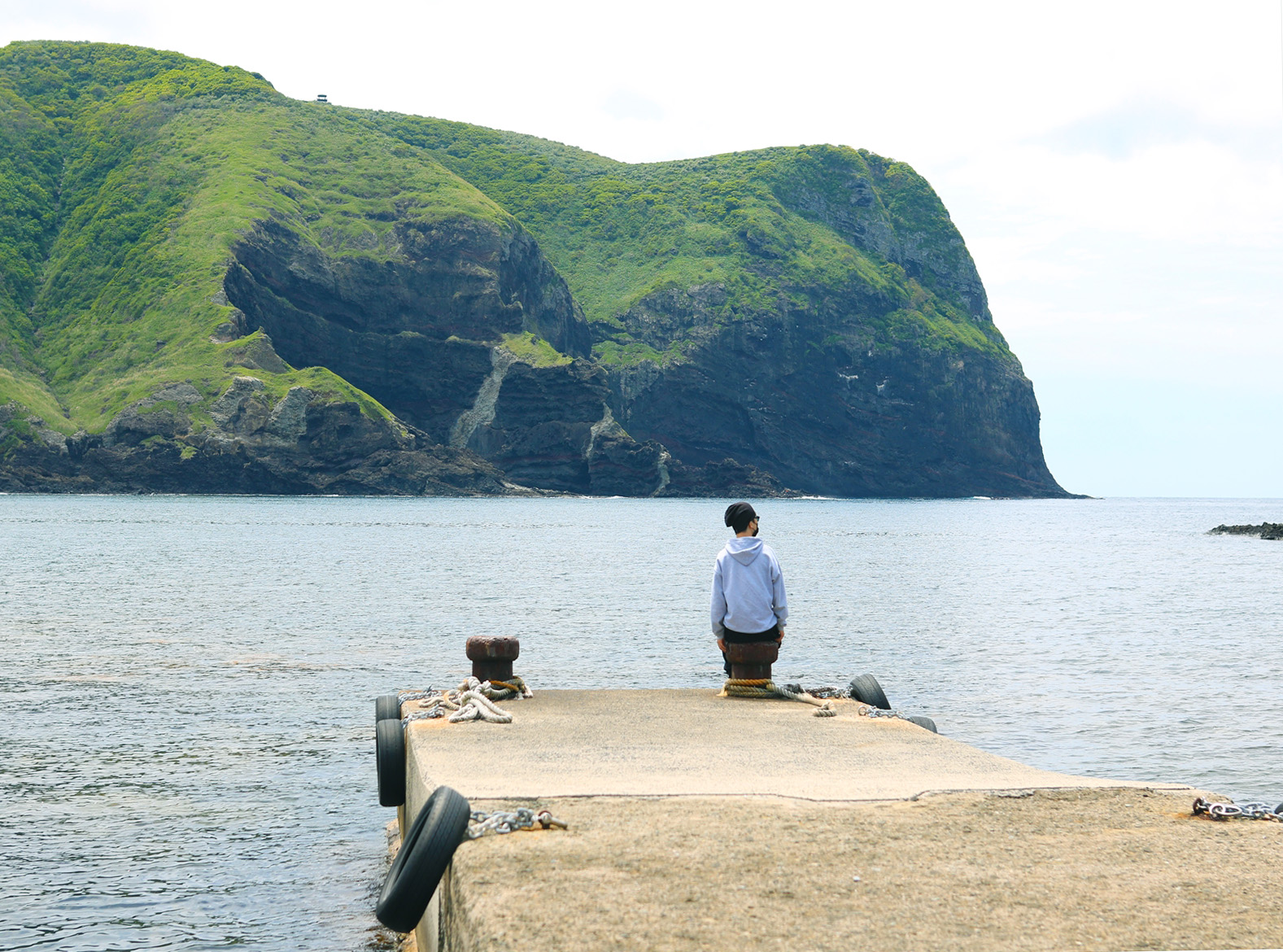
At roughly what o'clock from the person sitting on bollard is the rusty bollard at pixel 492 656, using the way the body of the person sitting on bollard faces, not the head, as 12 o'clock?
The rusty bollard is roughly at 9 o'clock from the person sitting on bollard.

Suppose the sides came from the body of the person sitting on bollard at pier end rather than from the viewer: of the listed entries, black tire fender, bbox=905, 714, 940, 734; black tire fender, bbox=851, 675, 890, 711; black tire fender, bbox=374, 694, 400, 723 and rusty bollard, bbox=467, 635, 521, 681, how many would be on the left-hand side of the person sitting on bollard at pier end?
2

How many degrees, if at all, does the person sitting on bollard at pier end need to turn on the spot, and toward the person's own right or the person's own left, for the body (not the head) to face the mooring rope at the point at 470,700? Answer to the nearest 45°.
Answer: approximately 90° to the person's own left

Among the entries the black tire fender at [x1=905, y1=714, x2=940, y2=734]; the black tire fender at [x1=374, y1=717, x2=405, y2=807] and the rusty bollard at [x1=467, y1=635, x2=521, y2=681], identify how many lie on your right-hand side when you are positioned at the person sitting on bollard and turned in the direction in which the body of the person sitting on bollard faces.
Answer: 1

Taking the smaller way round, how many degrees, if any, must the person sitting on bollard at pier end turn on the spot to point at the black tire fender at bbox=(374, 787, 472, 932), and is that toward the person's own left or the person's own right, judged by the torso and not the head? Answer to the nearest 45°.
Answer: approximately 180°

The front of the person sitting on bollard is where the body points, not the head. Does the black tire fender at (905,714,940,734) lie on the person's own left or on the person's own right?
on the person's own right

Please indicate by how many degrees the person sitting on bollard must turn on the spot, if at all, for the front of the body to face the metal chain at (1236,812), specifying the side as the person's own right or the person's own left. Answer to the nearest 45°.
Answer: approximately 135° to the person's own right

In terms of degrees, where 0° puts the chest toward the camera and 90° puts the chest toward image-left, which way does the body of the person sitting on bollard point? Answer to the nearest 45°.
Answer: approximately 180°
